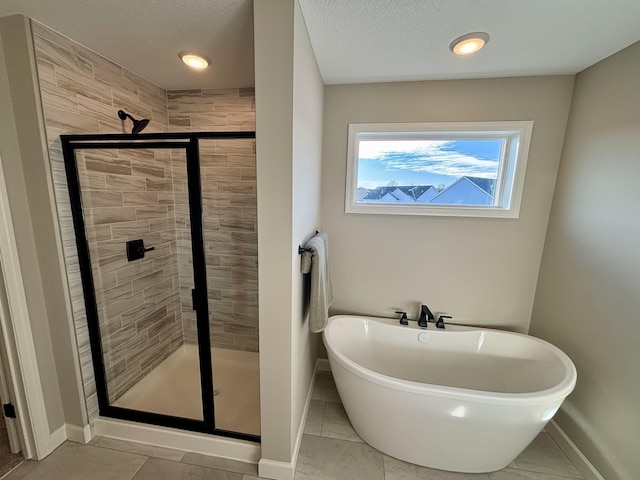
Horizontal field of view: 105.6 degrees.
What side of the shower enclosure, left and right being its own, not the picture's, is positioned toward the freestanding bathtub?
left

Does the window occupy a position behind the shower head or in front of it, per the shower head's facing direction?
in front

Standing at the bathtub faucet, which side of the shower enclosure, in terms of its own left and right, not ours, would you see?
left

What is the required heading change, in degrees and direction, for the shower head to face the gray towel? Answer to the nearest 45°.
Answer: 0° — it already faces it

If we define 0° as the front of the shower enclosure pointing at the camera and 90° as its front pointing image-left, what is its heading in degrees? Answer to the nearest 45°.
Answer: approximately 45°

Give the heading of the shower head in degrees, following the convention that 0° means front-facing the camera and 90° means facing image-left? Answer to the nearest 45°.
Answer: approximately 315°

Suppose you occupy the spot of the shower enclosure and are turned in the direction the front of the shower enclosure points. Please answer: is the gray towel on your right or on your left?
on your left

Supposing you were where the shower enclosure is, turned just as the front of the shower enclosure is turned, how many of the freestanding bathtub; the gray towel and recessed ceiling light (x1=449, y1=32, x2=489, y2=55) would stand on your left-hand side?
3
